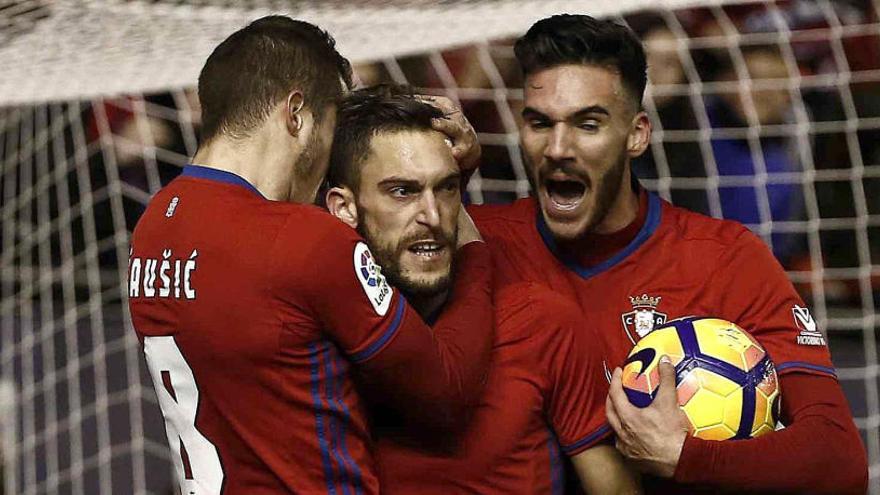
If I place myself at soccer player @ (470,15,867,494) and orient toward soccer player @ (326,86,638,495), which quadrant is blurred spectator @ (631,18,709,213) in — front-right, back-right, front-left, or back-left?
back-right

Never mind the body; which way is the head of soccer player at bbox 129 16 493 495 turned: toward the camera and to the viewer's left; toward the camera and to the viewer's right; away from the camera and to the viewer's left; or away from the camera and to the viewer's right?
away from the camera and to the viewer's right

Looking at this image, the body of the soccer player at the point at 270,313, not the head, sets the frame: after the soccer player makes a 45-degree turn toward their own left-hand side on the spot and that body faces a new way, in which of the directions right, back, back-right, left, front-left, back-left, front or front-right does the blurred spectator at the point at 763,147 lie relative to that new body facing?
front-right

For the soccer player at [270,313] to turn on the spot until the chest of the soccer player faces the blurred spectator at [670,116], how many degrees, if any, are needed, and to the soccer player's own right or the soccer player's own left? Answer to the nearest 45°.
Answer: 0° — they already face them

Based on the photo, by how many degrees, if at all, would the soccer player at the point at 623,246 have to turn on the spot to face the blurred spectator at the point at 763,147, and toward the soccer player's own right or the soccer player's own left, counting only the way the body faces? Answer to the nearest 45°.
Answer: approximately 135° to the soccer player's own right

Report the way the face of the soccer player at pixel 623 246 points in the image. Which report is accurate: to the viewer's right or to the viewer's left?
to the viewer's left

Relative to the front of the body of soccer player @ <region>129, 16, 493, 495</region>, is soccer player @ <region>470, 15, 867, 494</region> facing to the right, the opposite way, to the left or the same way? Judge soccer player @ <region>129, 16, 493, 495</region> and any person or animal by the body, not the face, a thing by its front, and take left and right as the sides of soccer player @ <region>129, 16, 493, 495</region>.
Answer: the opposite way

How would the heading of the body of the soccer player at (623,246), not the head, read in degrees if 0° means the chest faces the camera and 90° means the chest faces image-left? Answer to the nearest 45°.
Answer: approximately 45°

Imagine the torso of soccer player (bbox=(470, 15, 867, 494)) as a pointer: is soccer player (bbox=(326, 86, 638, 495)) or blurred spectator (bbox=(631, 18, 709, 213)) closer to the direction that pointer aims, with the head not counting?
the soccer player

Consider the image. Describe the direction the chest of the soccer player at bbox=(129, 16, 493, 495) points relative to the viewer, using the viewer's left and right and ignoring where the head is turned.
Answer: facing away from the viewer and to the right of the viewer
